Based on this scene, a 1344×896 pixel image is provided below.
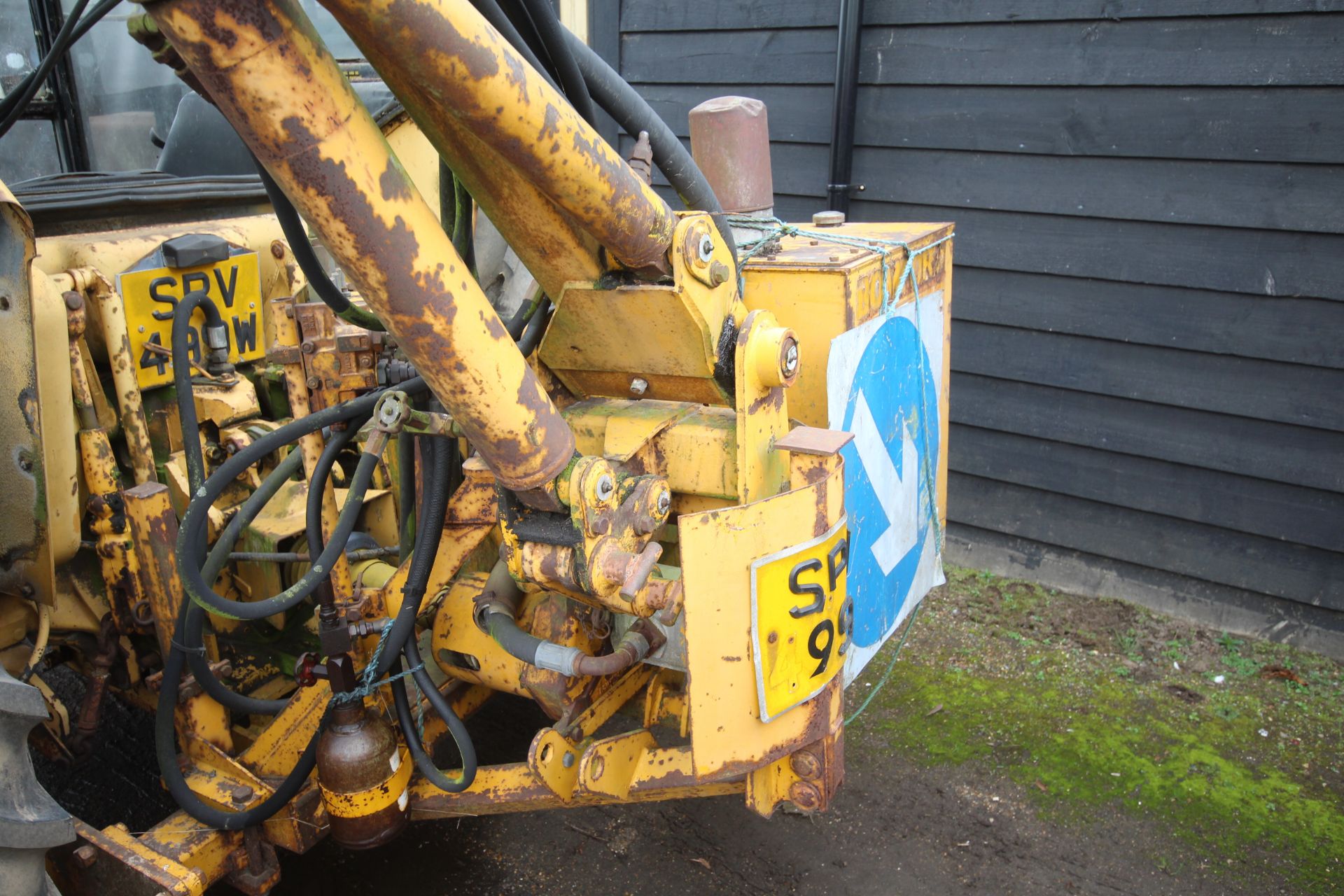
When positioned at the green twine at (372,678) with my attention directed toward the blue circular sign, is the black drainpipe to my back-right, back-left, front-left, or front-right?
front-left

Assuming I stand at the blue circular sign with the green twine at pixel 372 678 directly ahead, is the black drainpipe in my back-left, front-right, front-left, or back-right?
back-right

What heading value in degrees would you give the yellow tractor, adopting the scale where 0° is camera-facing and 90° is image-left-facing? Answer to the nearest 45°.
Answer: approximately 135°

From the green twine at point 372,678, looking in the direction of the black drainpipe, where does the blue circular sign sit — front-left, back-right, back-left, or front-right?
front-right

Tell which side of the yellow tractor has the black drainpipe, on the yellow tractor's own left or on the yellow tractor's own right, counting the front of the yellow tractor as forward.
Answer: on the yellow tractor's own right
